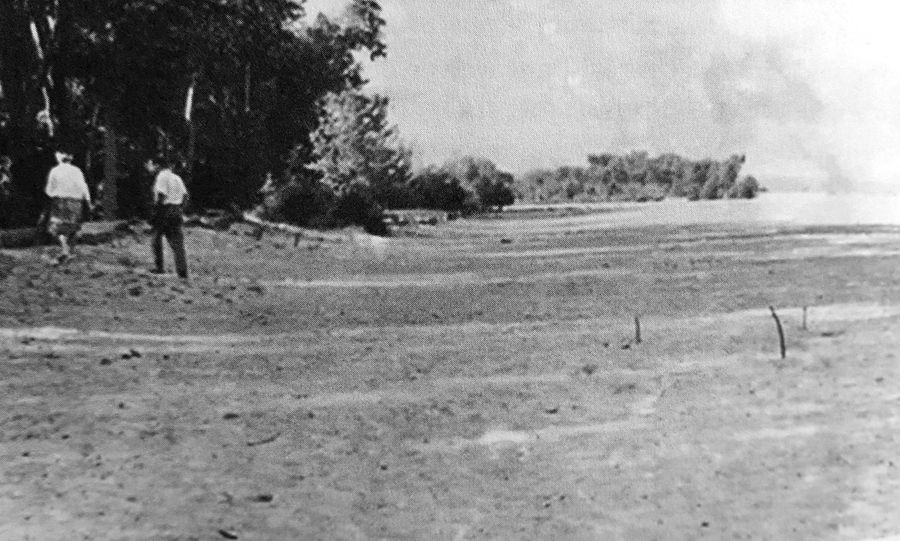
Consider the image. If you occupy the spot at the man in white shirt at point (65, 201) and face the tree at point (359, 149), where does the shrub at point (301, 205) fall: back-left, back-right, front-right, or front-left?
front-left

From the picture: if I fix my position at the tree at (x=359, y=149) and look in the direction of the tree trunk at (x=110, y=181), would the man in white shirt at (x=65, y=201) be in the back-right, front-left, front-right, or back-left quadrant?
front-left

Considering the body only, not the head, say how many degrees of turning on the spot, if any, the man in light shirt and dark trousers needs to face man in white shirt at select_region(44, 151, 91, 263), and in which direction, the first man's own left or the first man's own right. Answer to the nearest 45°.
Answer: approximately 45° to the first man's own left

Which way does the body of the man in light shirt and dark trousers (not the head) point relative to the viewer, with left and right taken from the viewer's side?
facing away from the viewer and to the left of the viewer

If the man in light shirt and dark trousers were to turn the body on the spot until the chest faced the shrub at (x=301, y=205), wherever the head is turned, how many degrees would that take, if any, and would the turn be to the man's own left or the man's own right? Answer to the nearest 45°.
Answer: approximately 45° to the man's own right

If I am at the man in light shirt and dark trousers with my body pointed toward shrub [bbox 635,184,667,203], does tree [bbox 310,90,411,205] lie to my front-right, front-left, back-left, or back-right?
front-left

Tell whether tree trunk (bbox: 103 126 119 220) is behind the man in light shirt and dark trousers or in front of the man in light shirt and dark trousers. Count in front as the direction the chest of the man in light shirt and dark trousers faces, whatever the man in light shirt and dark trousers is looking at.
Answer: in front

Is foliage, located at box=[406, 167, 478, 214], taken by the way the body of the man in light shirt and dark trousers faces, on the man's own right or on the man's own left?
on the man's own right
